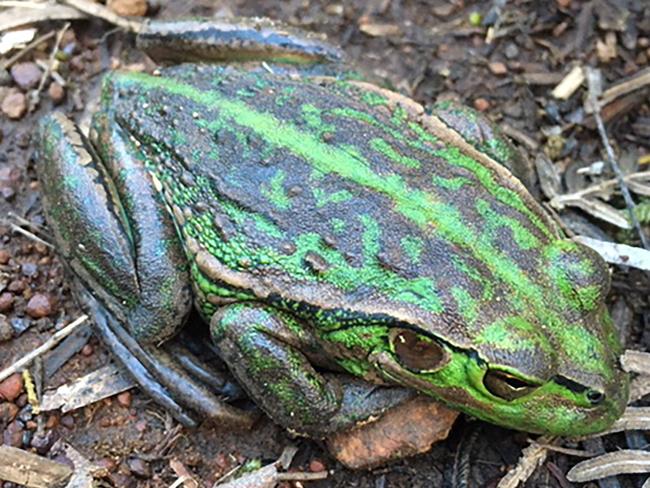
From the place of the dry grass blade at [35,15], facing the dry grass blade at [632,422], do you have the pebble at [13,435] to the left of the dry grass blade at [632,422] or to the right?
right

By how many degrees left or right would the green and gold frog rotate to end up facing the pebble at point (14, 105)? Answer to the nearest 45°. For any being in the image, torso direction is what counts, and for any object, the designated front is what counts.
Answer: approximately 180°

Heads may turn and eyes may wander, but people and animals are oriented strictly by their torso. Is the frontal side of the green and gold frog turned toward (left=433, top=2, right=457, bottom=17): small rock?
no

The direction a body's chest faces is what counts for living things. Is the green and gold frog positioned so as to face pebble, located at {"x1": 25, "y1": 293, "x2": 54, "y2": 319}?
no

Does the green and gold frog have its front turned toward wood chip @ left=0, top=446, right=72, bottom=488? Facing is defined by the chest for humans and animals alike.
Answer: no

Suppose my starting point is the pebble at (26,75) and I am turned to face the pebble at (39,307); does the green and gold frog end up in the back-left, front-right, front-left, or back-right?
front-left

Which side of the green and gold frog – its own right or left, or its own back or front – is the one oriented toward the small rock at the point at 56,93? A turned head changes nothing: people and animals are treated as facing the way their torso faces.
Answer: back

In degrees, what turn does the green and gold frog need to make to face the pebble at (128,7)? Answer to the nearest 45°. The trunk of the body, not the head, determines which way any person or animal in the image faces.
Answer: approximately 135° to its left

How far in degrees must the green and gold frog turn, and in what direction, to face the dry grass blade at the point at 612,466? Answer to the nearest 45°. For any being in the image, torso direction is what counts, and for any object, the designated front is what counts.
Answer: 0° — it already faces it

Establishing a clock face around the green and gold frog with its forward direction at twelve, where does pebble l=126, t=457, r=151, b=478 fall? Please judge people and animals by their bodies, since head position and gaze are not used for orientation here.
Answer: The pebble is roughly at 4 o'clock from the green and gold frog.

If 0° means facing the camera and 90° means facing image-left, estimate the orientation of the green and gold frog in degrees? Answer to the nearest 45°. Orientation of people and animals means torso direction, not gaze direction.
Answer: approximately 315°

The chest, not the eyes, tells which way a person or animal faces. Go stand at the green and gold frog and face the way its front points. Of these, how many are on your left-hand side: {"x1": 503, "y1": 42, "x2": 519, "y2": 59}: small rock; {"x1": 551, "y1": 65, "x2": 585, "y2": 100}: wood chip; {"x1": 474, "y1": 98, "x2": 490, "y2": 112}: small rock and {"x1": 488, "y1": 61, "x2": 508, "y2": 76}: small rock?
4

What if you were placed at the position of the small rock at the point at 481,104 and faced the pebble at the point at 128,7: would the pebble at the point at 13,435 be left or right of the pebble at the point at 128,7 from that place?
left

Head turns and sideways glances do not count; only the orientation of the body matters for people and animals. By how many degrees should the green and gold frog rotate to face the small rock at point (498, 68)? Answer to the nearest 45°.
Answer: approximately 90° to its left

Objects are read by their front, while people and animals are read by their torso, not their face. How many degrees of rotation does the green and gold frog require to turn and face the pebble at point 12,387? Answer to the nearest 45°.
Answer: approximately 135° to its right

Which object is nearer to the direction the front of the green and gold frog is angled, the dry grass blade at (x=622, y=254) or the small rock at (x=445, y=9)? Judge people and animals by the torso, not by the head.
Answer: the dry grass blade
